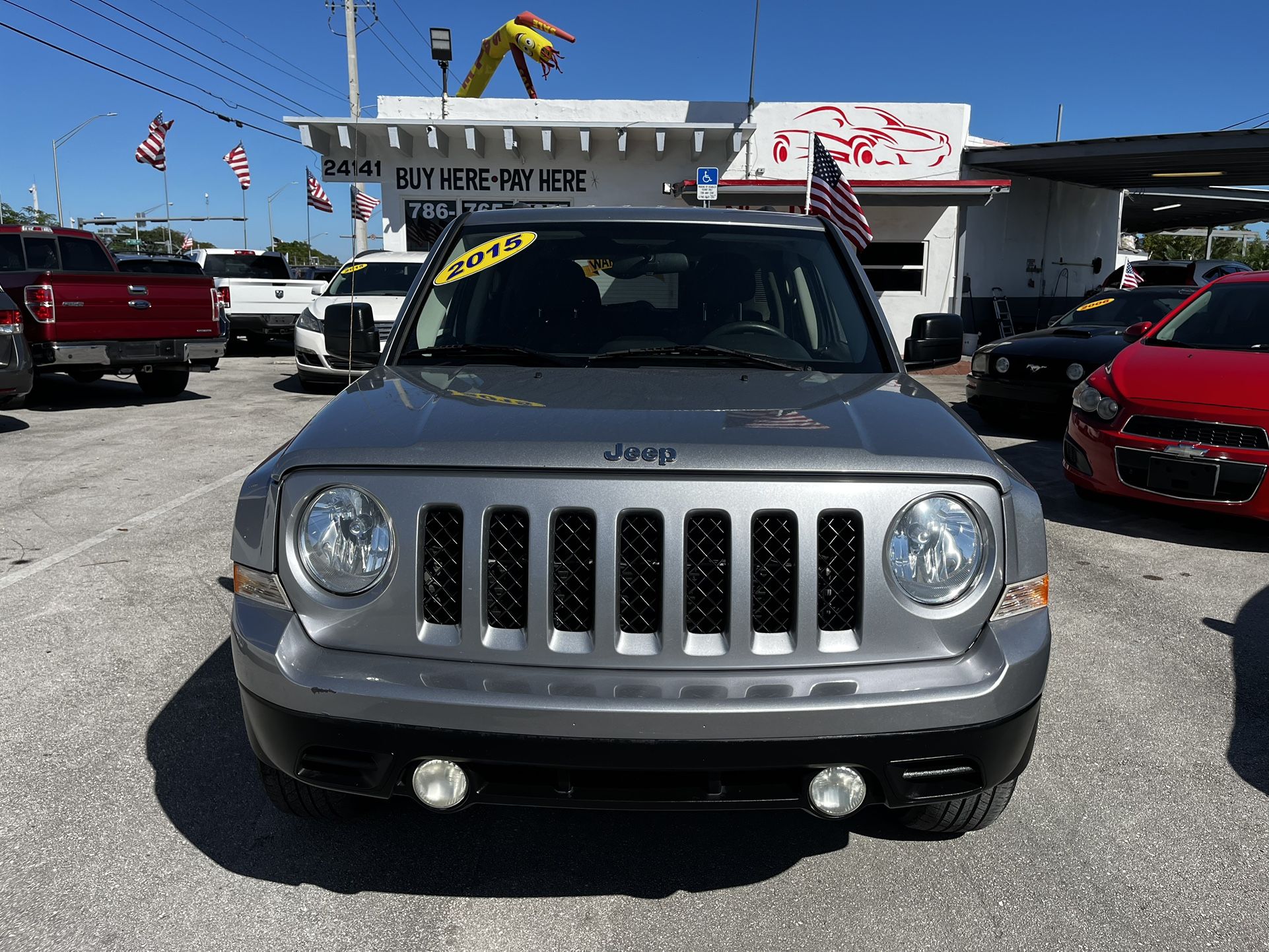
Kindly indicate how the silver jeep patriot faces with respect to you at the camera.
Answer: facing the viewer

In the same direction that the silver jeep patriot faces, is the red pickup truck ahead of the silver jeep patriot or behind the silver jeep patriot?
behind

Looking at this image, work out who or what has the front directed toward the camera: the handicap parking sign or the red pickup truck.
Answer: the handicap parking sign

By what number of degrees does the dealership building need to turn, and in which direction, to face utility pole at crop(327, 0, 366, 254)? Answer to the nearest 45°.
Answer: approximately 90° to its right

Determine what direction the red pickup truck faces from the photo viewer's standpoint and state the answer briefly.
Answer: facing away from the viewer and to the left of the viewer

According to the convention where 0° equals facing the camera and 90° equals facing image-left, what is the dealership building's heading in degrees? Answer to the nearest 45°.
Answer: approximately 0°

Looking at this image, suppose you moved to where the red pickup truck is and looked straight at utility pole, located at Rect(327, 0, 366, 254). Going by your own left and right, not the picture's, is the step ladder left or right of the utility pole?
right

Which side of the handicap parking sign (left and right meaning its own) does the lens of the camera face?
front

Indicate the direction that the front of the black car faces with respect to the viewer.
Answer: facing the viewer and to the left of the viewer

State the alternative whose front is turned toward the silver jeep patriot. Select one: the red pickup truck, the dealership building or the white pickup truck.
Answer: the dealership building

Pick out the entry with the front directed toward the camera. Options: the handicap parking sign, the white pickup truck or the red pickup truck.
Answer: the handicap parking sign

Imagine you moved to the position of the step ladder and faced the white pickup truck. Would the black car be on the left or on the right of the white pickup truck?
left

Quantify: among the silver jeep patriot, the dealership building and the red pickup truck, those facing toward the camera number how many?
2

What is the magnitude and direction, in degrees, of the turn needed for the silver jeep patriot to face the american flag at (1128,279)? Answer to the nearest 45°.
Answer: approximately 135° to its left

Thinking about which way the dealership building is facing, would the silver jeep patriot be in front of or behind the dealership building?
in front

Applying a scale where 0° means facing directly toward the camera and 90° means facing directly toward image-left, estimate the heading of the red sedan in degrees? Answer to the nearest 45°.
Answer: approximately 45°

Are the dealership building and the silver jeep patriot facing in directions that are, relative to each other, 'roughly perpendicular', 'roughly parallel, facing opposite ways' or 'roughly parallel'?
roughly parallel

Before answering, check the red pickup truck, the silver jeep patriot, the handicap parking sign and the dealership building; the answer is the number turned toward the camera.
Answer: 3
